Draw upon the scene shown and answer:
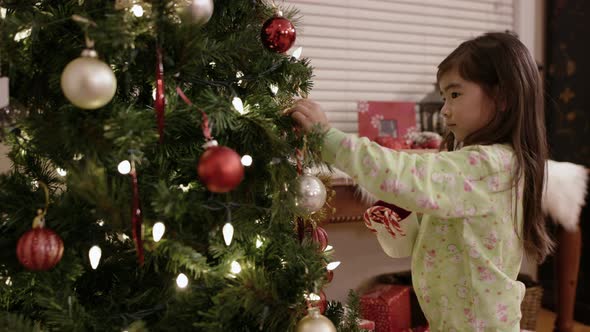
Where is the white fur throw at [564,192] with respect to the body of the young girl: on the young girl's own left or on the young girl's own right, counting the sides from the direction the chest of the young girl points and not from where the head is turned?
on the young girl's own right

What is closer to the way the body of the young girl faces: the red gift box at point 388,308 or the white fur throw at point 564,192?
the red gift box

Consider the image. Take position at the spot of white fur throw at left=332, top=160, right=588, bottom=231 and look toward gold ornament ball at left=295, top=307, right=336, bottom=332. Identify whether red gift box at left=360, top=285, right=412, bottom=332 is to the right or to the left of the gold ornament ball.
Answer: right

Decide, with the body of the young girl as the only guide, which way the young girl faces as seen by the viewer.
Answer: to the viewer's left
